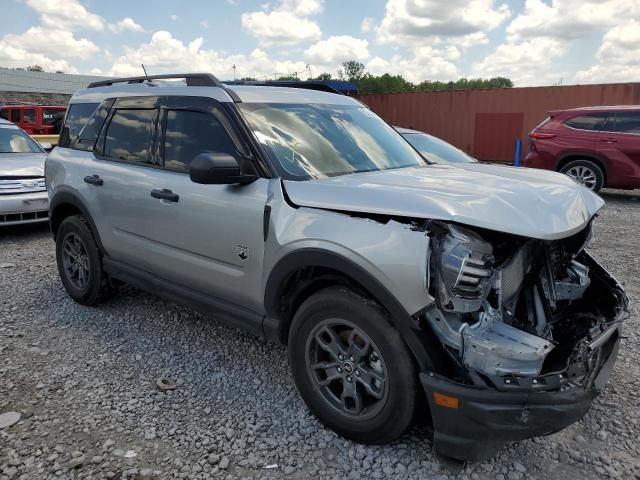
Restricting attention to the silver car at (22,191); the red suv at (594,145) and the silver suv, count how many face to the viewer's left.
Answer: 0

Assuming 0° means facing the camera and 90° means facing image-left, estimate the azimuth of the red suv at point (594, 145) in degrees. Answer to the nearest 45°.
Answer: approximately 270°

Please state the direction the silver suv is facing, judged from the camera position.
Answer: facing the viewer and to the right of the viewer

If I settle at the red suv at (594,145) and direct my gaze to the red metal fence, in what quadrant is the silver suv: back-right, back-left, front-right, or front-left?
back-left

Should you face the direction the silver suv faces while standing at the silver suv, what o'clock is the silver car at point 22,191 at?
The silver car is roughly at 6 o'clock from the silver suv.

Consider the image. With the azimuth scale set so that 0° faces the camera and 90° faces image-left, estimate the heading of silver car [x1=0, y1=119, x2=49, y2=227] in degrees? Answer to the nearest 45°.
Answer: approximately 315°

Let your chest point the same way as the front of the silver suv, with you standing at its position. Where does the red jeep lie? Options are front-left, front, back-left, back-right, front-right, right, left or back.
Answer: back

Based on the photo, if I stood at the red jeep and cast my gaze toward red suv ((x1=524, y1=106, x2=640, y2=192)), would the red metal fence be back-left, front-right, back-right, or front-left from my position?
front-left

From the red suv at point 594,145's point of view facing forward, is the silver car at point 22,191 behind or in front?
behind

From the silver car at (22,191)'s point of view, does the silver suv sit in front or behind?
in front
